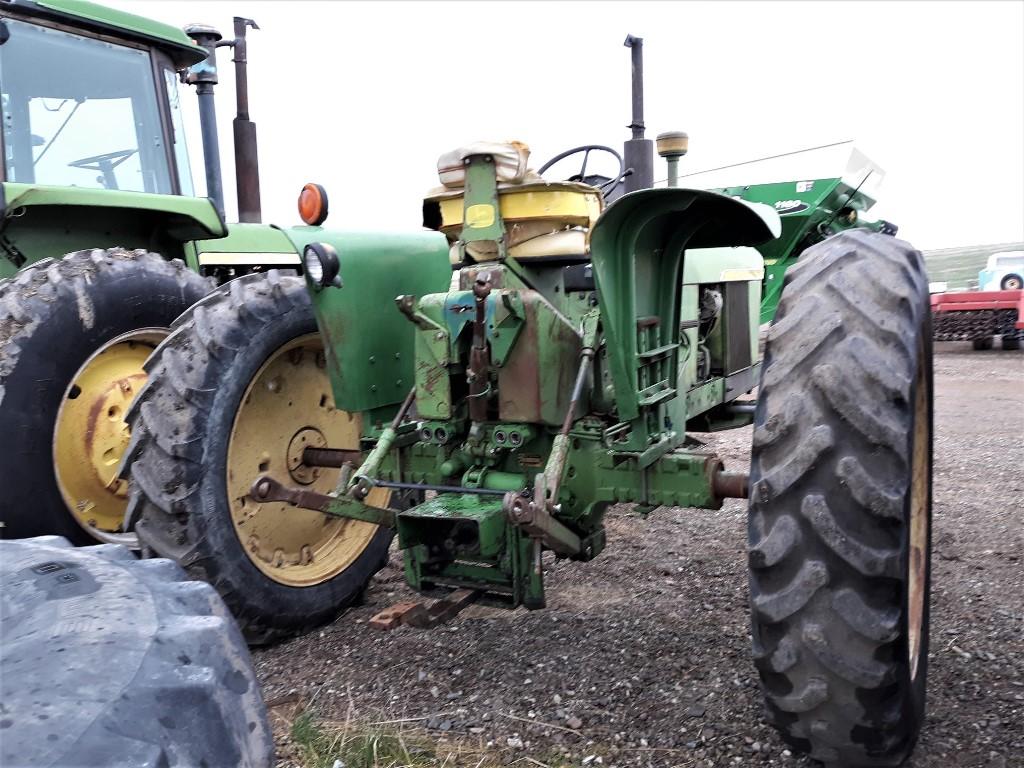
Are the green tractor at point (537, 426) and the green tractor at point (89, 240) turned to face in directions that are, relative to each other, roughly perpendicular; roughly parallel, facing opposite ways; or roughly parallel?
roughly parallel

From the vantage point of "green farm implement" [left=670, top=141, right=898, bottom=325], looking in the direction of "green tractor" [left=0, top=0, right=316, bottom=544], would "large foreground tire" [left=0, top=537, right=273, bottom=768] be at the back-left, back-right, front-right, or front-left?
front-left

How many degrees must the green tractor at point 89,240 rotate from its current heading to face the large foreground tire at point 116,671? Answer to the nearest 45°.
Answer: approximately 135° to its right

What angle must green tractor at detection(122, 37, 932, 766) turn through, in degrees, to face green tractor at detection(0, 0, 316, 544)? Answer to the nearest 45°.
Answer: approximately 90° to its left

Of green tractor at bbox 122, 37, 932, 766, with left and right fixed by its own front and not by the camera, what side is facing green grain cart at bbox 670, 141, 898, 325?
front

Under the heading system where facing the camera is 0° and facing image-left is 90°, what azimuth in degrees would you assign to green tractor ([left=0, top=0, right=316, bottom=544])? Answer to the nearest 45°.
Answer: approximately 225°

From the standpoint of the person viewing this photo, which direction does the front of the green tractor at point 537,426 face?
facing away from the viewer and to the right of the viewer

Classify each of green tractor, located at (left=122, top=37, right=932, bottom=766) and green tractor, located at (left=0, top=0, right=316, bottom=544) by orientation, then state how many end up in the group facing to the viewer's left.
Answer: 0

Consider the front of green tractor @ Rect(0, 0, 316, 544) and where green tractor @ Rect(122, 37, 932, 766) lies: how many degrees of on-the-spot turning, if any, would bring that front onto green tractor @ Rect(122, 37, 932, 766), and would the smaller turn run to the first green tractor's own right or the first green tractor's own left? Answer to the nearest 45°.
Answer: approximately 90° to the first green tractor's own right
